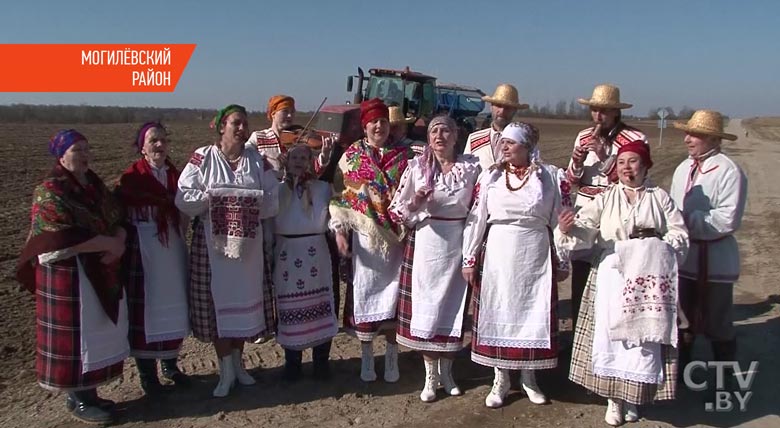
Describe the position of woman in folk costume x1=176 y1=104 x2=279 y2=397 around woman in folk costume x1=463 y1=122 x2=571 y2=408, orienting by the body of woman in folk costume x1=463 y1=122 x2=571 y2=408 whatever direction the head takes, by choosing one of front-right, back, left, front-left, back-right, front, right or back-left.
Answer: right

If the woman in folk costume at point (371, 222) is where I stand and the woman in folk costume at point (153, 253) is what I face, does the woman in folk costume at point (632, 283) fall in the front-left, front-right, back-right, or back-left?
back-left

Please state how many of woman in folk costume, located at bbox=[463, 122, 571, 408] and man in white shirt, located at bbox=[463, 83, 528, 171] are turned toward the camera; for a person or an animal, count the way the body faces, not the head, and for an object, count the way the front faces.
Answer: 2

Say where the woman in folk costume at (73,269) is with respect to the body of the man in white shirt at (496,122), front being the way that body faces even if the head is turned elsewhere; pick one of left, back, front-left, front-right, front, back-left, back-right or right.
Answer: front-right

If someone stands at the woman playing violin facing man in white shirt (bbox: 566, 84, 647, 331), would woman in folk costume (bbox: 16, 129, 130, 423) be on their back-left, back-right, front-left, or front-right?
back-right

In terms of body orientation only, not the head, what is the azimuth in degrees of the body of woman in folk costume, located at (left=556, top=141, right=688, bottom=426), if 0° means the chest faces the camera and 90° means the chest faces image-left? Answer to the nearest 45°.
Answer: approximately 0°

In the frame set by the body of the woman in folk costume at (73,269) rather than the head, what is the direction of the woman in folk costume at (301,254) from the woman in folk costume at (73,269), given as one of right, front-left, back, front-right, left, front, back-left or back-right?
front-left

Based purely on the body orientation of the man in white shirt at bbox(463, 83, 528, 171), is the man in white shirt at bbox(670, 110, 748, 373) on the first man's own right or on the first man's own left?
on the first man's own left

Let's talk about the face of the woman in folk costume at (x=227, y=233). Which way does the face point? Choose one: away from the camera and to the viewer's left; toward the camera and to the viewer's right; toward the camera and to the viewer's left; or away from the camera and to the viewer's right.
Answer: toward the camera and to the viewer's right

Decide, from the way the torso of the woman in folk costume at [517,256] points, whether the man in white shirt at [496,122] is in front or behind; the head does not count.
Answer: behind
